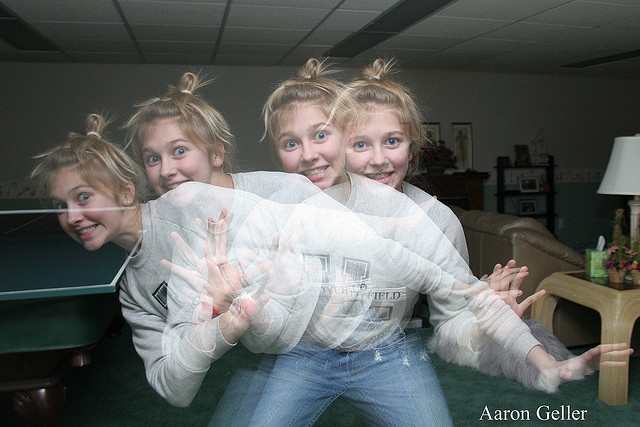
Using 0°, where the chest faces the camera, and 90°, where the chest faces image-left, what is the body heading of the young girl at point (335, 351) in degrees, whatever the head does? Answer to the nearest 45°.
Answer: approximately 0°

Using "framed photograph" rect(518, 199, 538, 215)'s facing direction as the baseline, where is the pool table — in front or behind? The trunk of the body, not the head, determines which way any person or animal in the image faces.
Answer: in front

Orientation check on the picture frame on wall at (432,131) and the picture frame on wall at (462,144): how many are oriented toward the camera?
2
